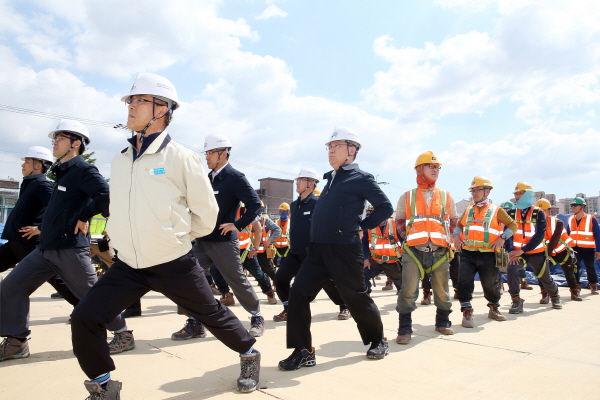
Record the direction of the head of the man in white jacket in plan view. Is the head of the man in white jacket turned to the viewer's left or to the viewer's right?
to the viewer's left

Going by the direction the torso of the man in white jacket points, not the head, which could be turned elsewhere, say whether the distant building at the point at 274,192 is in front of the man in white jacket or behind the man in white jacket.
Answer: behind

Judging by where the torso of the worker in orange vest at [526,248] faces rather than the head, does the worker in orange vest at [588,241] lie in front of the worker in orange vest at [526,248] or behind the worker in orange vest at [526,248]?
behind

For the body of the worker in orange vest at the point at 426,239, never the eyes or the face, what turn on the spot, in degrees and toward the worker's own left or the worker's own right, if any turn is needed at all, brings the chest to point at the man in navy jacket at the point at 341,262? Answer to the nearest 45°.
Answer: approximately 45° to the worker's own right

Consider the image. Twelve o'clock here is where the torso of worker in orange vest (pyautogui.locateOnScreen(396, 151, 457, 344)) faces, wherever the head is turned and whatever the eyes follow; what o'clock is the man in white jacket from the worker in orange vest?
The man in white jacket is roughly at 1 o'clock from the worker in orange vest.

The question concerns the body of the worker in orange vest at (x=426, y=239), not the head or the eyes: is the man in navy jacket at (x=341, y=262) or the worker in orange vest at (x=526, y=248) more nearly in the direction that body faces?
the man in navy jacket
